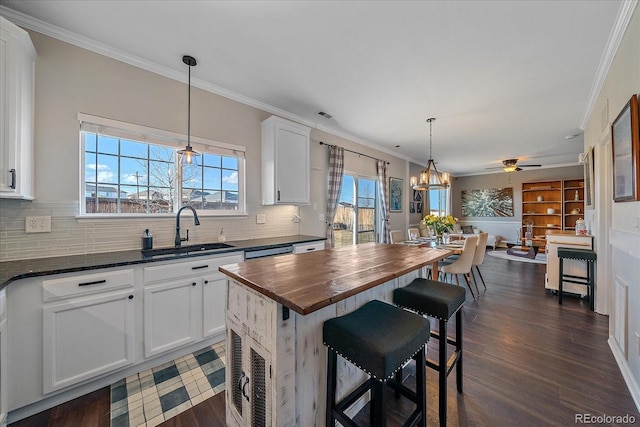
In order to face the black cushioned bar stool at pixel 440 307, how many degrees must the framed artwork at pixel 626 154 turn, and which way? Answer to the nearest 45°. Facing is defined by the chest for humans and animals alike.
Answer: approximately 45° to its left

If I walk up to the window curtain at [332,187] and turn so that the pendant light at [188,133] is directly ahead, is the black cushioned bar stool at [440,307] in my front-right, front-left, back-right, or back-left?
front-left

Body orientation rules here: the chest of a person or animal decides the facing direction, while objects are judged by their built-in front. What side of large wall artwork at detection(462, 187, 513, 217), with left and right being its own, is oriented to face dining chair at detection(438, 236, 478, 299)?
front

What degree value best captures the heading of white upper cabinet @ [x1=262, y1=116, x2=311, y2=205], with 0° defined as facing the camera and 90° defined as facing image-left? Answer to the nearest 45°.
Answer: approximately 315°

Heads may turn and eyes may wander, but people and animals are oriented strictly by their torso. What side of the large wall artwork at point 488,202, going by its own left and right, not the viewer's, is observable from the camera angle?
front

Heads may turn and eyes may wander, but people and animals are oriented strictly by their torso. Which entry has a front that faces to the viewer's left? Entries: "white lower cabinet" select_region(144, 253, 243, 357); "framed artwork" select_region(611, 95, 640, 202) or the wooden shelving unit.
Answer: the framed artwork

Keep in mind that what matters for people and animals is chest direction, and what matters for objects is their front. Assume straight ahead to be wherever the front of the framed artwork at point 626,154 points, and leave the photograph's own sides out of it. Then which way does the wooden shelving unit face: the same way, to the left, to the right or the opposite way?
to the left

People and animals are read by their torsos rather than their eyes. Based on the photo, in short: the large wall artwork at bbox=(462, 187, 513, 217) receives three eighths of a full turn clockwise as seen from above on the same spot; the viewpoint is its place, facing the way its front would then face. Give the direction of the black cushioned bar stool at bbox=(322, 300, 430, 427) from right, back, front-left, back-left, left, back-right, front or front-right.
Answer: back-left

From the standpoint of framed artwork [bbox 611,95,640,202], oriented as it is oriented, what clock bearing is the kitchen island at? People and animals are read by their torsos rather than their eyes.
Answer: The kitchen island is roughly at 10 o'clock from the framed artwork.

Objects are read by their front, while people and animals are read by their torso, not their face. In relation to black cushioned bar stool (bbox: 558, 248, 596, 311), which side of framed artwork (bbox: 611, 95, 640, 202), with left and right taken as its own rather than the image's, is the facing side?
right

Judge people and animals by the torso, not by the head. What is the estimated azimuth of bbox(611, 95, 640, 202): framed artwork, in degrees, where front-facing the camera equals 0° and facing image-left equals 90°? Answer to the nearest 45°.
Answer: approximately 90°

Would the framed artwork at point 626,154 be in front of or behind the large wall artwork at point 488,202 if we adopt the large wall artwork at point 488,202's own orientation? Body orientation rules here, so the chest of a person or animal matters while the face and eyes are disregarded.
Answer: in front

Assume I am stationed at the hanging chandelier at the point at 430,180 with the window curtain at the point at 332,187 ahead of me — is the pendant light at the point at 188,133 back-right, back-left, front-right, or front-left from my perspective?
front-left

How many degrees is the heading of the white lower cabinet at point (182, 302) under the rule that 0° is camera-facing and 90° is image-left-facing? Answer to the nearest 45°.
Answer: approximately 315°

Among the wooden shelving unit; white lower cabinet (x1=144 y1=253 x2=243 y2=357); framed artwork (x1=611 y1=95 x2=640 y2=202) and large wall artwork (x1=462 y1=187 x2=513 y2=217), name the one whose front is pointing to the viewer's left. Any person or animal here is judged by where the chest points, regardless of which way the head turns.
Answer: framed artwork (x1=611 y1=95 x2=640 y2=202)

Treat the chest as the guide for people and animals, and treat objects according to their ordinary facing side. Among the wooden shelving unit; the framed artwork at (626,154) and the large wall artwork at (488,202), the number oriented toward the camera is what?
2

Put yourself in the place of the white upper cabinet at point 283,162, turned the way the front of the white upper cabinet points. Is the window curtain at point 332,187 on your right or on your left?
on your left
